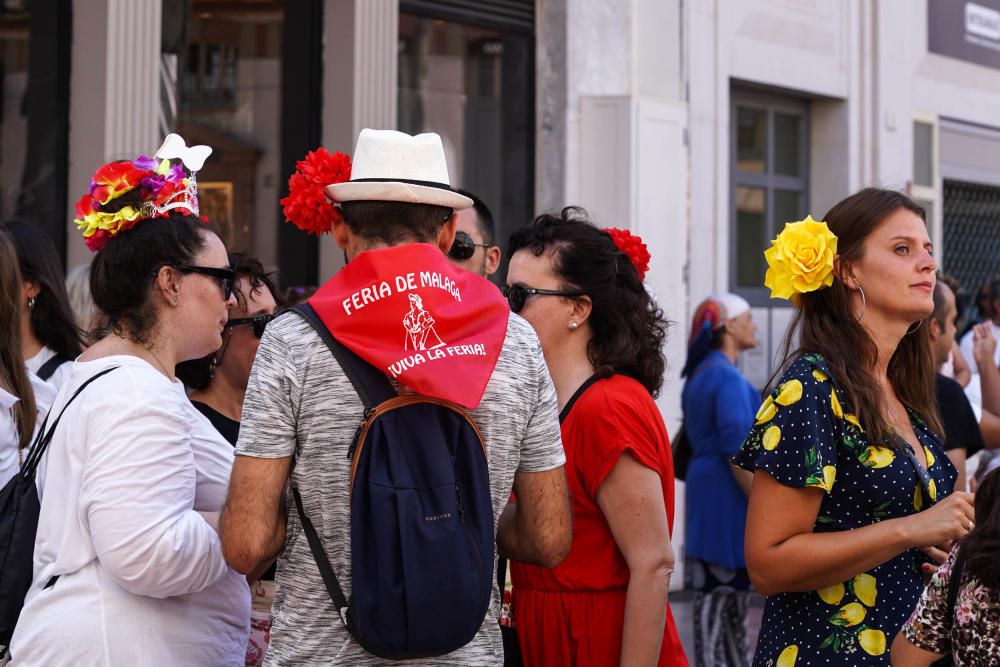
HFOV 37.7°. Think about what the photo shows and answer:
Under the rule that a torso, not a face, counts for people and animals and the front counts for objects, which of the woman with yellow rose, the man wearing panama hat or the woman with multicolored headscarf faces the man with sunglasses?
the man wearing panama hat

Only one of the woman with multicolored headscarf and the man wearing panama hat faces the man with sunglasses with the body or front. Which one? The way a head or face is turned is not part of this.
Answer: the man wearing panama hat

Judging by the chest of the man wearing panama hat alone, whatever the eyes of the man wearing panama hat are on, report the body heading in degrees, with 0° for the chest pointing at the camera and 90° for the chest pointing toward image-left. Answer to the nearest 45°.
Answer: approximately 180°

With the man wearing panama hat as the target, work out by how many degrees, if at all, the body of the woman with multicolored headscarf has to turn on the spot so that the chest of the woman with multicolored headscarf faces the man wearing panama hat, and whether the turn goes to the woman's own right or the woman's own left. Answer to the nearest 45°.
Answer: approximately 90° to the woman's own right

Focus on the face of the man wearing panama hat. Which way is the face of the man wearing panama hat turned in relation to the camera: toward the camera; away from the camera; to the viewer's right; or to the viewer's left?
away from the camera

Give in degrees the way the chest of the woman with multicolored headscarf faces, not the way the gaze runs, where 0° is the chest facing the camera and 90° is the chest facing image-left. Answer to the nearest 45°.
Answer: approximately 270°

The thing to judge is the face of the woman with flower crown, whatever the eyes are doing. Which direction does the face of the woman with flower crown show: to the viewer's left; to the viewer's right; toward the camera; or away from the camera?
to the viewer's right

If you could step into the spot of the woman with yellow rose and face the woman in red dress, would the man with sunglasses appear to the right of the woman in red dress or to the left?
right

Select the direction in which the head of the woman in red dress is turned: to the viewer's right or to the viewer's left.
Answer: to the viewer's left

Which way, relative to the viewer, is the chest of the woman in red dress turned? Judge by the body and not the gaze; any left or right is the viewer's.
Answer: facing to the left of the viewer

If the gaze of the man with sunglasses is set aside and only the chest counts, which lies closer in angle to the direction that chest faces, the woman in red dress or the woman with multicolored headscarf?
the woman in red dress

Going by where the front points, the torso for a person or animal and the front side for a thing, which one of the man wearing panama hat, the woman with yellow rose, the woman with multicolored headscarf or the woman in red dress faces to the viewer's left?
the woman in red dress

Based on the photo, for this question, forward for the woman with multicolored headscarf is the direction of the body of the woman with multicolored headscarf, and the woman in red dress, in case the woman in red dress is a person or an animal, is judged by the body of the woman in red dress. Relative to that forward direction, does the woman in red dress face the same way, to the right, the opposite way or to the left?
the opposite way
